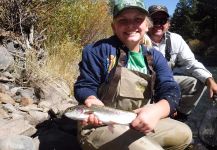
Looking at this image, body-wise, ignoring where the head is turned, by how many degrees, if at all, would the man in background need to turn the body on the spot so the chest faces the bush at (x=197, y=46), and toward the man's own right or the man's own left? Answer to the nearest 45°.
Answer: approximately 180°

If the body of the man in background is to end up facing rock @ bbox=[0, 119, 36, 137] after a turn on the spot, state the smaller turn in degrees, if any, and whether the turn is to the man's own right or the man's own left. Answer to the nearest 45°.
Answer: approximately 45° to the man's own right

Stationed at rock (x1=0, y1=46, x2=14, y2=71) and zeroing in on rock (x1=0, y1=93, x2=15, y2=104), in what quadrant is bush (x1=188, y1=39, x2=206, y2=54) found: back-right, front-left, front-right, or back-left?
back-left

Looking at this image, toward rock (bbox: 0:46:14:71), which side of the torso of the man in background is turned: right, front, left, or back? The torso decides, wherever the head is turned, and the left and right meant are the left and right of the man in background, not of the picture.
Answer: right

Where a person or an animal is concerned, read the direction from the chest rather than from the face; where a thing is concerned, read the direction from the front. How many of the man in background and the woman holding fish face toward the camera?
2

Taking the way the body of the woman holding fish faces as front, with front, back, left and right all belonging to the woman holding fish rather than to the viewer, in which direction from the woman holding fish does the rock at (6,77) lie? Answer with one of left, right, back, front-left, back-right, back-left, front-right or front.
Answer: back-right

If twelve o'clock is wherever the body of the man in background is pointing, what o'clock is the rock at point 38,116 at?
The rock is roughly at 2 o'clock from the man in background.

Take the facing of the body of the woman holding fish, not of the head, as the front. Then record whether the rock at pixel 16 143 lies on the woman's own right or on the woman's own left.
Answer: on the woman's own right

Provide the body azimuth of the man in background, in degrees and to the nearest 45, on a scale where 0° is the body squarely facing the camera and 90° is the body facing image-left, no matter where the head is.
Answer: approximately 0°

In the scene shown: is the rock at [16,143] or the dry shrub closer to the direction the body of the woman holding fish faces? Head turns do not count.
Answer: the rock
